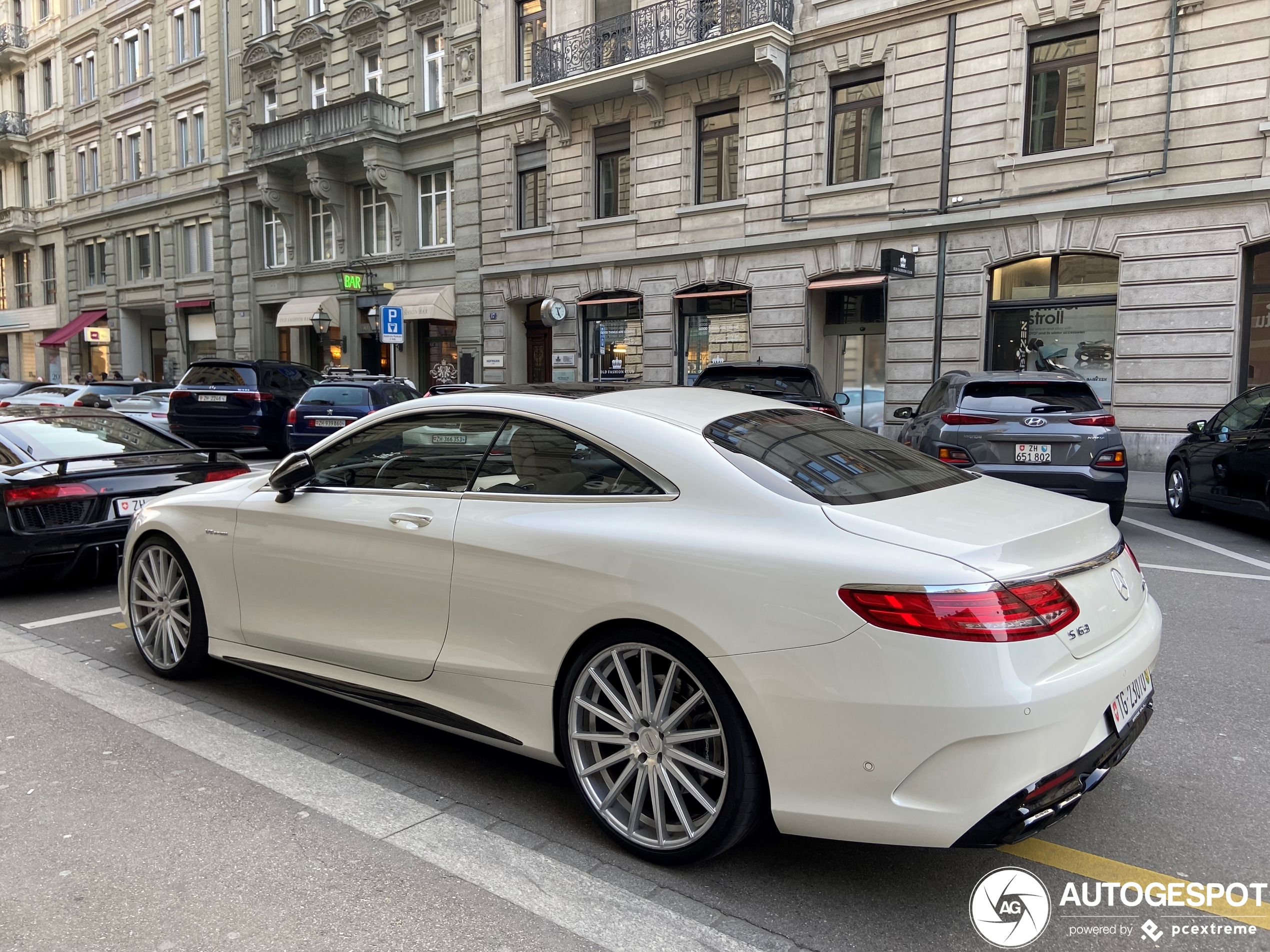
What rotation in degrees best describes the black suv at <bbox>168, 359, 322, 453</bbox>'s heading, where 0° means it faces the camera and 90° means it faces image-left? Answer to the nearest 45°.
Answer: approximately 225°

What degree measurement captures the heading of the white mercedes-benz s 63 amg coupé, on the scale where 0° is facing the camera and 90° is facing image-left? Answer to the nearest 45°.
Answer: approximately 135°

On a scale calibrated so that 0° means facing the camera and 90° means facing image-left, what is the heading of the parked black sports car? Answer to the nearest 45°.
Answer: approximately 135°

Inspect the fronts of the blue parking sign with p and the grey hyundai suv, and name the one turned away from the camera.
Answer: the grey hyundai suv

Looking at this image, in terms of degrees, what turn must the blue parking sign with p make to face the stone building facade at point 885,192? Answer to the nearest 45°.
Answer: approximately 90° to its left

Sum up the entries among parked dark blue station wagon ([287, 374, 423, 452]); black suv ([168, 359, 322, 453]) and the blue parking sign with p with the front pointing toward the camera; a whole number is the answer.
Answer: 1

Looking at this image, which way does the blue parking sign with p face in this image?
toward the camera

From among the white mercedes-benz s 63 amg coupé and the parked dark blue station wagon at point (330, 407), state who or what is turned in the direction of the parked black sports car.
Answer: the white mercedes-benz s 63 amg coupé

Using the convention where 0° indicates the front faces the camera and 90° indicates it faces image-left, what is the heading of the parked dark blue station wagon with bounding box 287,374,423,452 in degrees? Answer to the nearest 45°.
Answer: approximately 225°

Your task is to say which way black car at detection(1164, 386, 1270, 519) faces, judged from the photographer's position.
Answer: facing away from the viewer and to the left of the viewer

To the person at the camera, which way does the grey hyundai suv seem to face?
facing away from the viewer

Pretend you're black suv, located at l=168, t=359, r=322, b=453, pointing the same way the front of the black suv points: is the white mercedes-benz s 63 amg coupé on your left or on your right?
on your right

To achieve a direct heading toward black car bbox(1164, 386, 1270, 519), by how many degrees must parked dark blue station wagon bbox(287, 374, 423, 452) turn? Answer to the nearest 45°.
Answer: approximately 90° to its right

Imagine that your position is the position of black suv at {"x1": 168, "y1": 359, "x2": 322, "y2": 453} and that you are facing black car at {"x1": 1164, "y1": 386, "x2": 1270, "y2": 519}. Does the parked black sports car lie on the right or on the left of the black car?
right

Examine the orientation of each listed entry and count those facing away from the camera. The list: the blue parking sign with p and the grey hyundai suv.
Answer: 1

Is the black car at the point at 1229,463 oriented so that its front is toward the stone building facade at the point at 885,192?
yes
